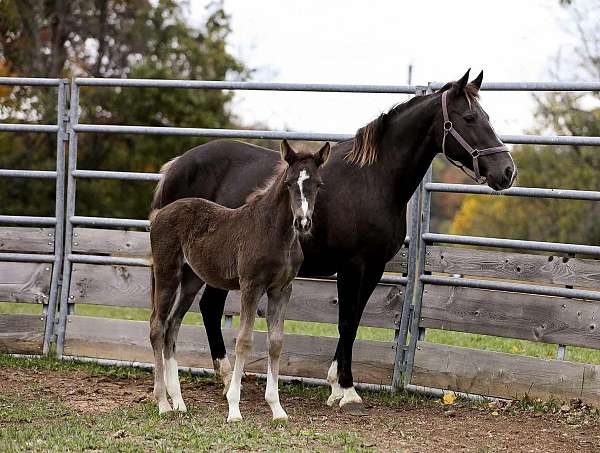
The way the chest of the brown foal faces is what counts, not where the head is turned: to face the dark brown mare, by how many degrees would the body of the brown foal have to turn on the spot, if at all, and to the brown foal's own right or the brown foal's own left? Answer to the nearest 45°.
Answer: approximately 90° to the brown foal's own left

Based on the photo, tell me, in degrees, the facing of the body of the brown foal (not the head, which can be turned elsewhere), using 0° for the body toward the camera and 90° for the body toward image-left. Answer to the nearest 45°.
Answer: approximately 315°

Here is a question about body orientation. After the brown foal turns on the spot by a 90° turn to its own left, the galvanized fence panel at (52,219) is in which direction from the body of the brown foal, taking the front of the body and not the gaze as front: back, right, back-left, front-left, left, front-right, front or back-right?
left

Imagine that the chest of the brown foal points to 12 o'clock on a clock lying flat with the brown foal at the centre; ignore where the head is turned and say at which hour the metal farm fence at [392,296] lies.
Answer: The metal farm fence is roughly at 9 o'clock from the brown foal.
